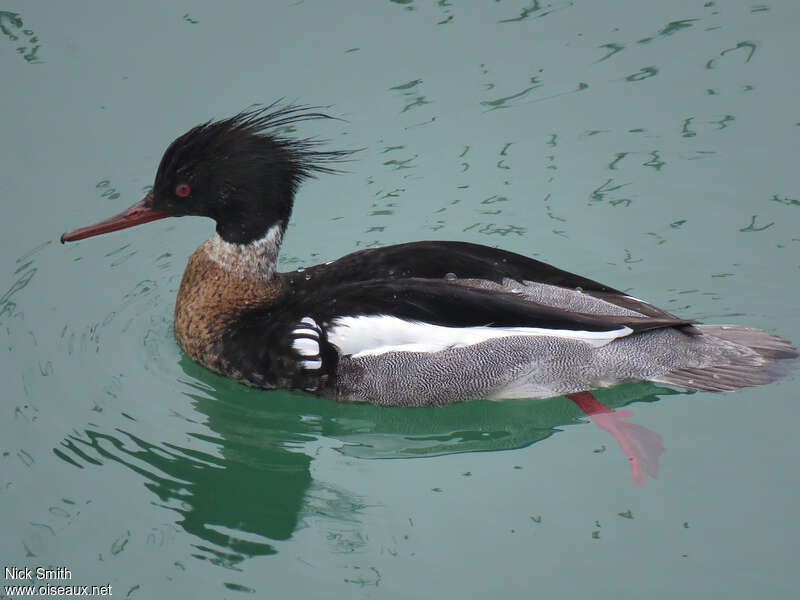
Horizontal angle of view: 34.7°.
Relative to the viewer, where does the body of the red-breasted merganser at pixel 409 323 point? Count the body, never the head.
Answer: to the viewer's left
